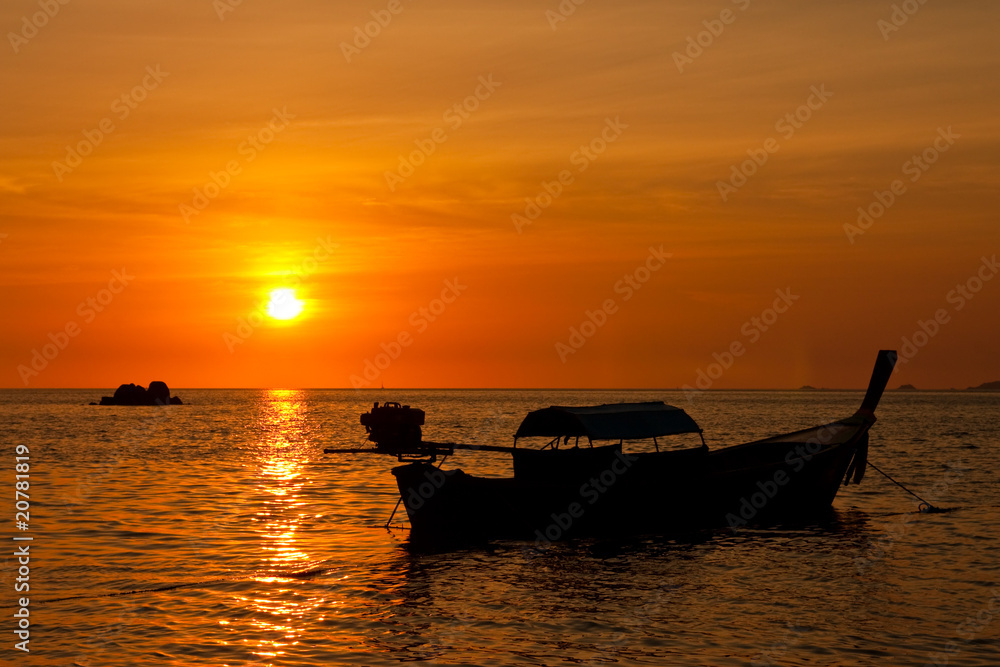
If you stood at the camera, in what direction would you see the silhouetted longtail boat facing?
facing away from the viewer and to the right of the viewer
